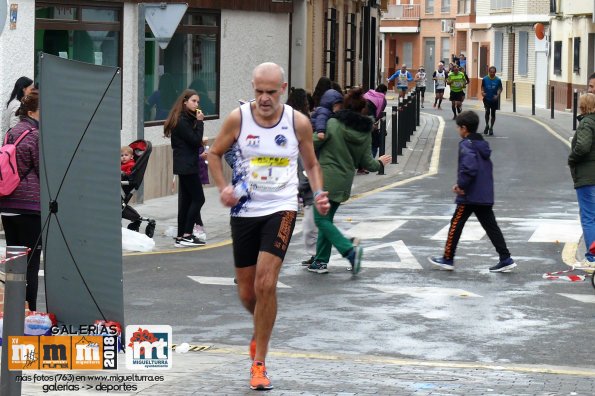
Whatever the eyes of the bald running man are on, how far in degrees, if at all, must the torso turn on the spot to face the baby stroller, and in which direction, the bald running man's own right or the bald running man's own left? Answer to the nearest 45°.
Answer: approximately 180°

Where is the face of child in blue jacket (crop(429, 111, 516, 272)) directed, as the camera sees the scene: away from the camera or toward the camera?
away from the camera

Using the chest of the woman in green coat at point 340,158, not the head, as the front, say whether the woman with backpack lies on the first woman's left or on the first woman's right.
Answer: on the first woman's left

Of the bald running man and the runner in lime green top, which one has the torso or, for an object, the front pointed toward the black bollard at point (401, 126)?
the runner in lime green top

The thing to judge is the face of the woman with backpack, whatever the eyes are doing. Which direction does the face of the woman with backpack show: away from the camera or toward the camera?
away from the camera

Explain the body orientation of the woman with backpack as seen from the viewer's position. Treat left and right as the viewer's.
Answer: facing to the right of the viewer

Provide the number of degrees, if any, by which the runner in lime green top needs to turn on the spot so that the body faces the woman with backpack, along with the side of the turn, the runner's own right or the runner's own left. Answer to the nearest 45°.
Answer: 0° — they already face them

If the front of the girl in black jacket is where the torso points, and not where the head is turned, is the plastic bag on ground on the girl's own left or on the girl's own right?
on the girl's own right

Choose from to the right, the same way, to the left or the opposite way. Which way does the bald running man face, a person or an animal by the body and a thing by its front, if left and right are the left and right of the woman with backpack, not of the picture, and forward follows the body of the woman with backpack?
to the right
